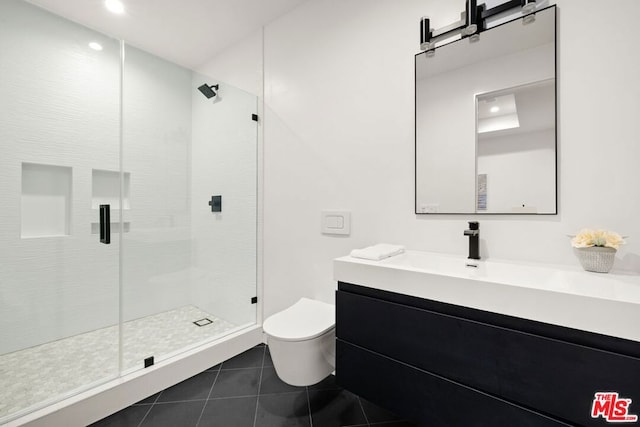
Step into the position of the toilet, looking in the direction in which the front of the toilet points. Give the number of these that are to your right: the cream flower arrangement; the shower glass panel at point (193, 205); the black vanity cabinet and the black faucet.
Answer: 1

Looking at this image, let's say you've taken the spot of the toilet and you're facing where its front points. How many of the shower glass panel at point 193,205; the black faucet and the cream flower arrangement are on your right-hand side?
1

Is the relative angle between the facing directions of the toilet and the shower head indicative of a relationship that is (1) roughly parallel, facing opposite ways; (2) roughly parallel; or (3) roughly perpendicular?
roughly parallel

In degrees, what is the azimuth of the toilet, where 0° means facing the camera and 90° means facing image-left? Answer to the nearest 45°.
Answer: approximately 45°

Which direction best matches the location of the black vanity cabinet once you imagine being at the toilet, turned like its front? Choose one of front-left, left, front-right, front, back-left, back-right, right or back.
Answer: left

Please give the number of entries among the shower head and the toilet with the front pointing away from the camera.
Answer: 0

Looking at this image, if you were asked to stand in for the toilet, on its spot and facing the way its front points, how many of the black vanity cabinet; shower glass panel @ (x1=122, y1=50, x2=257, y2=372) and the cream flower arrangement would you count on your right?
1

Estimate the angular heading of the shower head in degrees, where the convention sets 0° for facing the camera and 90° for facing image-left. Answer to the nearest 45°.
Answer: approximately 45°

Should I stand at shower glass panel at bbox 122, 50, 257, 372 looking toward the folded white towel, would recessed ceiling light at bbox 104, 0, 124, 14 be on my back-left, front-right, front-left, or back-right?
back-right
